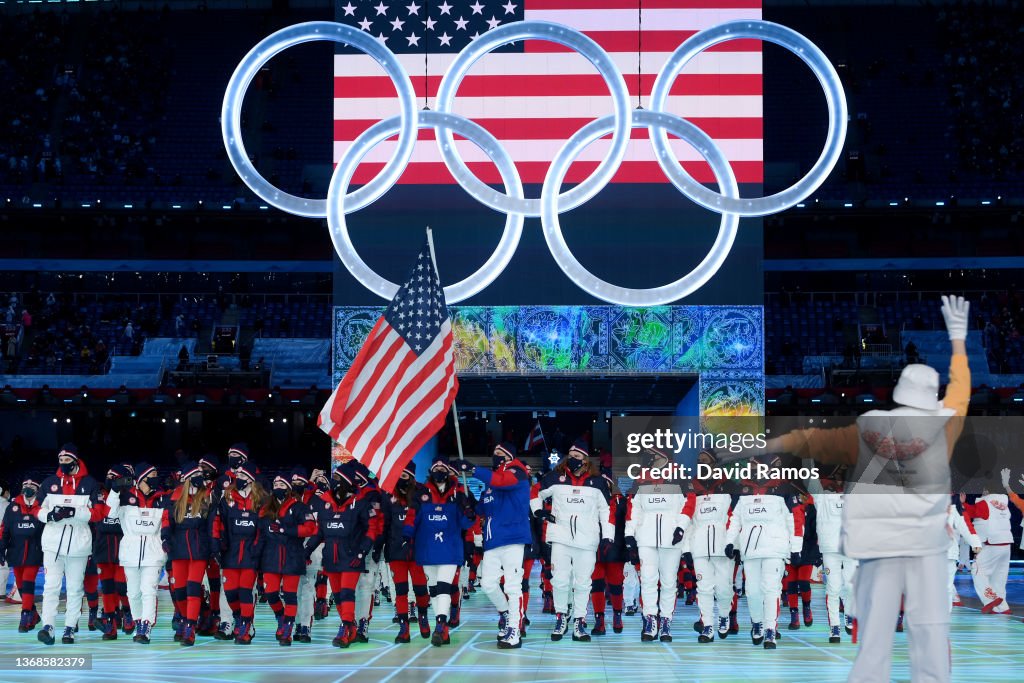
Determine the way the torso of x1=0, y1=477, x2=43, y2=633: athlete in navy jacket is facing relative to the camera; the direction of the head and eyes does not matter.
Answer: toward the camera

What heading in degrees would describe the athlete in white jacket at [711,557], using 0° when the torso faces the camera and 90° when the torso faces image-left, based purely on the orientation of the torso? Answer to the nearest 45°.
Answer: approximately 0°

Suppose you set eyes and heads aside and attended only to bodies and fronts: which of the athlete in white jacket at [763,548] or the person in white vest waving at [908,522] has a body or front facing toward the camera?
the athlete in white jacket at [763,548]

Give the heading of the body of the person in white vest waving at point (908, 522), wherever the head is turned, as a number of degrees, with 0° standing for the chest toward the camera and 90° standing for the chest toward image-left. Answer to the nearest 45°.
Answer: approximately 180°

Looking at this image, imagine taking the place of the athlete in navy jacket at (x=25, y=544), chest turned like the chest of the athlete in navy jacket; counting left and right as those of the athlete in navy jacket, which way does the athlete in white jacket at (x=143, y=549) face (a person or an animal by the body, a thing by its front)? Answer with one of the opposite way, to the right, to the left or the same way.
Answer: the same way

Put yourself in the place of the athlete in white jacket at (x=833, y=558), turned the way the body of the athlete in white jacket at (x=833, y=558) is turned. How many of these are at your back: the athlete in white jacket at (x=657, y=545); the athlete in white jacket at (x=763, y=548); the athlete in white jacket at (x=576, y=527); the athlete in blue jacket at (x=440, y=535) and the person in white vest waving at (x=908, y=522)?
0

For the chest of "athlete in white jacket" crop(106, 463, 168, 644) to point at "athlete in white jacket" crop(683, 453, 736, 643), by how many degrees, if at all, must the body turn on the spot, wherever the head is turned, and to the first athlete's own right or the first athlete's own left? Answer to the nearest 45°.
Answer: approximately 90° to the first athlete's own left

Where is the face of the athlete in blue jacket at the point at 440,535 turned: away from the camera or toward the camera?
toward the camera

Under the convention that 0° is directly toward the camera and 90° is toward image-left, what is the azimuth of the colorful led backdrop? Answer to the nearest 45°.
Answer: approximately 0°

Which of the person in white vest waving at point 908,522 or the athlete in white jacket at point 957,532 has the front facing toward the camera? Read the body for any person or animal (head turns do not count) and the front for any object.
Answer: the athlete in white jacket at point 957,532

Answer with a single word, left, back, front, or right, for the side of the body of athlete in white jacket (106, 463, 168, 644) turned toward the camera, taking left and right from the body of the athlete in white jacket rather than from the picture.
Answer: front

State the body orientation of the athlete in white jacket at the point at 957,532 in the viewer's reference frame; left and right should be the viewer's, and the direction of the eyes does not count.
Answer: facing the viewer

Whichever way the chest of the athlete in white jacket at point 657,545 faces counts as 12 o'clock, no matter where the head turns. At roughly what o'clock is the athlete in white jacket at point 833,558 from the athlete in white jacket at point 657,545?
the athlete in white jacket at point 833,558 is roughly at 8 o'clock from the athlete in white jacket at point 657,545.
